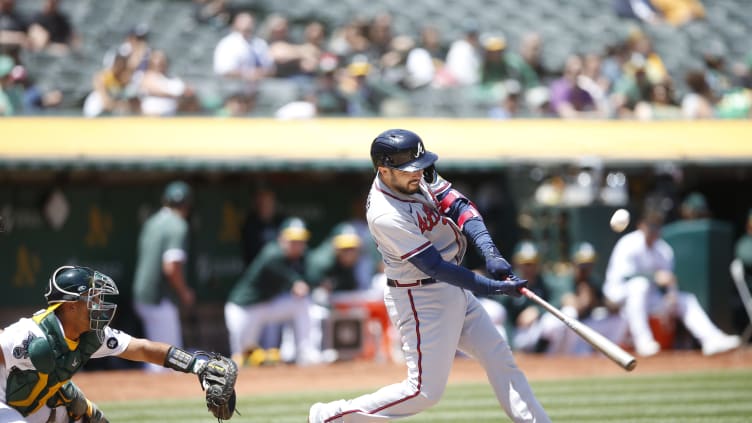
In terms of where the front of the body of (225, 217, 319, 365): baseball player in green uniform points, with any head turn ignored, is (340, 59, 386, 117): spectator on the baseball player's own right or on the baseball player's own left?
on the baseball player's own left

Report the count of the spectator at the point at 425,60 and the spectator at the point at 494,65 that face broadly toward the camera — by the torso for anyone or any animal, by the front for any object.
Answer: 2

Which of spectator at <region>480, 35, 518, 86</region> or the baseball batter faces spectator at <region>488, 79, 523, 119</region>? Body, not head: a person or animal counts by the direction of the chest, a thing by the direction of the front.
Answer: spectator at <region>480, 35, 518, 86</region>

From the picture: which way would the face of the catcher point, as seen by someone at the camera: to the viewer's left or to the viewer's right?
to the viewer's right

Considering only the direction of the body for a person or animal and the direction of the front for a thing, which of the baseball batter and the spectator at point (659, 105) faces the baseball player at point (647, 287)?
the spectator at point (659, 105)

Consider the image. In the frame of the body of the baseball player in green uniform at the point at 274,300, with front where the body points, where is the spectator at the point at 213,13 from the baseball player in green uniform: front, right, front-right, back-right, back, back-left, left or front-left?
back-left

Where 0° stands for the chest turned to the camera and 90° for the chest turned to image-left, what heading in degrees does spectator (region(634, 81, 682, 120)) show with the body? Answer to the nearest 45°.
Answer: approximately 0°
